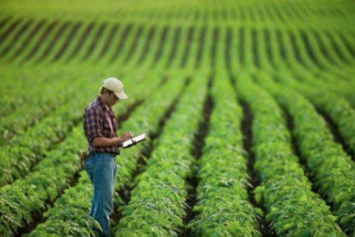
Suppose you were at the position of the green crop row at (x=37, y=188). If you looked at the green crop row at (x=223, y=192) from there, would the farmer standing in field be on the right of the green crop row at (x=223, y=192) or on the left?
right

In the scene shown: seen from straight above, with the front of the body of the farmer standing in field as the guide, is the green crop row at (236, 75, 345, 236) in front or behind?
in front

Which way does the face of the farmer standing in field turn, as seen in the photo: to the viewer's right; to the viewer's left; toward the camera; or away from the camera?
to the viewer's right

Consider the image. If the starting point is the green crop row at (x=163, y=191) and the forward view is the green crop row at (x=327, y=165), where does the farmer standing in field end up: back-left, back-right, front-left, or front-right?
back-right

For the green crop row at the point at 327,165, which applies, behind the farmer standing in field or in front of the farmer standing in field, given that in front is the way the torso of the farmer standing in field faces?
in front

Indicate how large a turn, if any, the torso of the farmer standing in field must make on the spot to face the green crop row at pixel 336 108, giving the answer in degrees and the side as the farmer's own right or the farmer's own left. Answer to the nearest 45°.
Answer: approximately 45° to the farmer's own left

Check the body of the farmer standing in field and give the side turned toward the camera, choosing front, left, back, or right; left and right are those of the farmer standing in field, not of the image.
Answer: right
